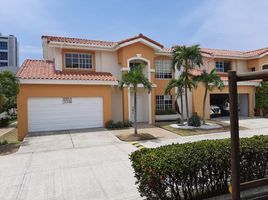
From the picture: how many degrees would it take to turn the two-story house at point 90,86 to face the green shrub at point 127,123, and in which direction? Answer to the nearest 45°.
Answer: approximately 90° to its left

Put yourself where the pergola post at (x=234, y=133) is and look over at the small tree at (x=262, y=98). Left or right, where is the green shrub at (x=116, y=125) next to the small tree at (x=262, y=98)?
left

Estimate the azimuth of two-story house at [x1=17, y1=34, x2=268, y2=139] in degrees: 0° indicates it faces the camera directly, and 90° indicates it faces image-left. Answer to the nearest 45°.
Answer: approximately 0°

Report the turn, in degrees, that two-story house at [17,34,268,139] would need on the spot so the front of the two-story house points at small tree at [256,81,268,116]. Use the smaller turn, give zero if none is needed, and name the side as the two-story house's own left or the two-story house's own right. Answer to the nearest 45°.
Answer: approximately 90° to the two-story house's own left

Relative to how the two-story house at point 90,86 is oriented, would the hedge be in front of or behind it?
in front

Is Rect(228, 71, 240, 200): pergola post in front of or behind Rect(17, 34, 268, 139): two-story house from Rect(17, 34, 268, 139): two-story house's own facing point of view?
in front
